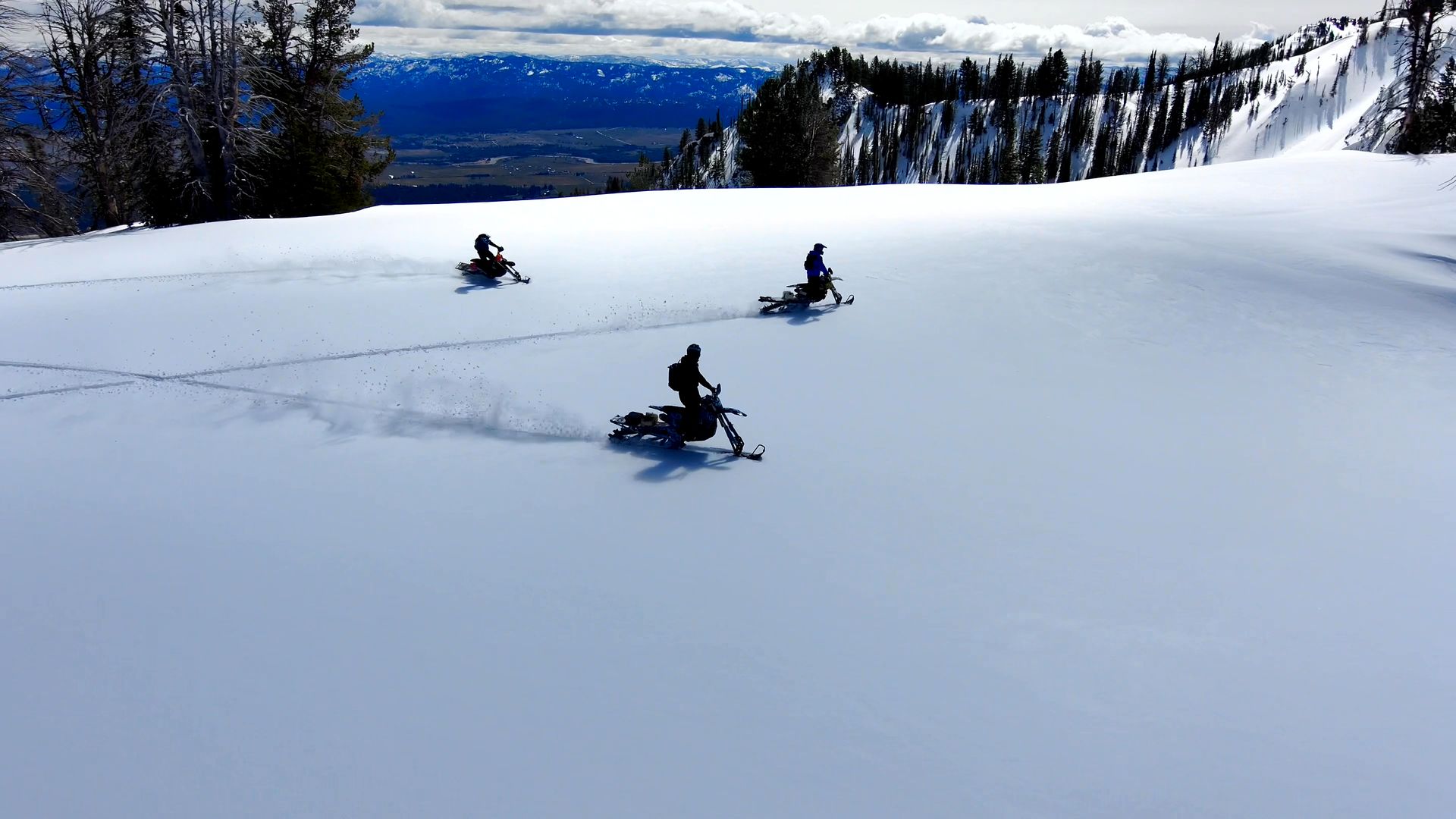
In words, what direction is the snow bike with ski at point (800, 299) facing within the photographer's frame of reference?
facing to the right of the viewer

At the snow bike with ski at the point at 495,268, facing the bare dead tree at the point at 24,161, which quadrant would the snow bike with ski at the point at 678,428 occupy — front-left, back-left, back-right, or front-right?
back-left

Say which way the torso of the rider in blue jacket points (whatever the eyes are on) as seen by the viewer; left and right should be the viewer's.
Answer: facing to the right of the viewer

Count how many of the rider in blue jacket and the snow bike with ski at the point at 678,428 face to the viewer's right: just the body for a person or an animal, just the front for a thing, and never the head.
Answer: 2

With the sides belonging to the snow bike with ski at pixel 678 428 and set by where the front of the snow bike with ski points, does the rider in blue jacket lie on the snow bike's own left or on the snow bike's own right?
on the snow bike's own left

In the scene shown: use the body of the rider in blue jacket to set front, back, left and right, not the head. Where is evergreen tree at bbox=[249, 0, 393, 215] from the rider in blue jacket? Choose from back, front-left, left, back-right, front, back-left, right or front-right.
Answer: back-left

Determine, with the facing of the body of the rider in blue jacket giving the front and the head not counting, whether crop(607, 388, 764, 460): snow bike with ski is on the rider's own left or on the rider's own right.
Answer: on the rider's own right

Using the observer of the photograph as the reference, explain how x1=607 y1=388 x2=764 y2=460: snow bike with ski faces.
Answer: facing to the right of the viewer

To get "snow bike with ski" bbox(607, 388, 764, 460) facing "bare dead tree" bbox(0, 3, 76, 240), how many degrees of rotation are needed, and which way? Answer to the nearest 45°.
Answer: approximately 135° to its left

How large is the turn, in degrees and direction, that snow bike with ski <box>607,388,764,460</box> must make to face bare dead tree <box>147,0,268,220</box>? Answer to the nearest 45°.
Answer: approximately 135° to its left
